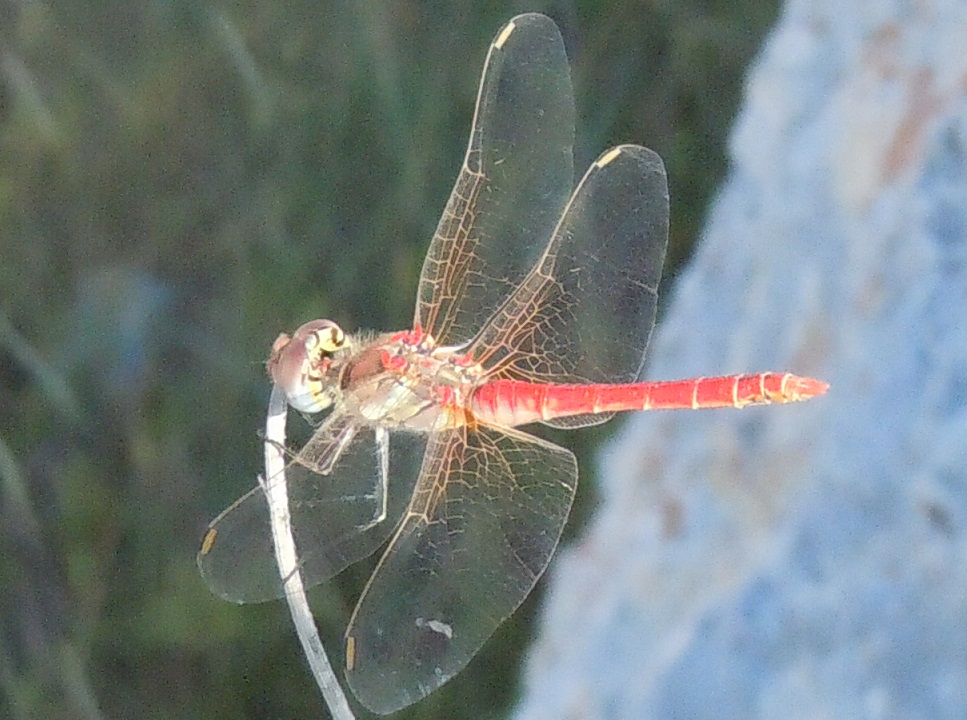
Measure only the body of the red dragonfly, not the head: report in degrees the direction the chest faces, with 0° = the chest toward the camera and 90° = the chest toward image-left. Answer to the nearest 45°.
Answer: approximately 90°
